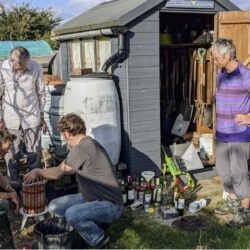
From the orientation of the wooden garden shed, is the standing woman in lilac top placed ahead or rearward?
ahead

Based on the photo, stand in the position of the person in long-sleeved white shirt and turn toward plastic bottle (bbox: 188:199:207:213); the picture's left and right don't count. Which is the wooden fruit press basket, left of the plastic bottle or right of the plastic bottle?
right

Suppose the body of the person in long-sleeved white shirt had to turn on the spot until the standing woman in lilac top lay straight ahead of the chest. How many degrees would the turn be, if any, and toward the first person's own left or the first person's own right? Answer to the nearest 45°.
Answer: approximately 45° to the first person's own left

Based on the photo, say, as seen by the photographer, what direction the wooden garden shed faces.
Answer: facing the viewer and to the right of the viewer

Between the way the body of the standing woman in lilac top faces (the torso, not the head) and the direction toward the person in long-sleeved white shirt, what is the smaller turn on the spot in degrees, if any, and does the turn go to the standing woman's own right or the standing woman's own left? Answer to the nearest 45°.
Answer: approximately 45° to the standing woman's own right

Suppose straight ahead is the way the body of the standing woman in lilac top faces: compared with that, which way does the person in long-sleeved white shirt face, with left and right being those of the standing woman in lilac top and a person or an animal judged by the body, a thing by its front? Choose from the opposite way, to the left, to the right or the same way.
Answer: to the left

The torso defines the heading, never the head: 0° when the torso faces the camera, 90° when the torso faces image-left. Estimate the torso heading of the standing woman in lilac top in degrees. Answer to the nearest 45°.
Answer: approximately 45°

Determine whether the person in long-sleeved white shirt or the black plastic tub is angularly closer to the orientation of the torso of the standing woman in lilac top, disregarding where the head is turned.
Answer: the black plastic tub

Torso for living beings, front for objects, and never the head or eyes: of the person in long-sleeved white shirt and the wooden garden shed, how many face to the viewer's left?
0

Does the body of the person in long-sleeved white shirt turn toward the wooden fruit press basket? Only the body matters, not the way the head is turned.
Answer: yes

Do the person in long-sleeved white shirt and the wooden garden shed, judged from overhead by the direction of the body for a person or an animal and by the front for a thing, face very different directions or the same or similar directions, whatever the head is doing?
same or similar directions

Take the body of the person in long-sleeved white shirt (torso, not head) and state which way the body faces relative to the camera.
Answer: toward the camera

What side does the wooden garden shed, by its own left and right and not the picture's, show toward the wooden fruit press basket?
right

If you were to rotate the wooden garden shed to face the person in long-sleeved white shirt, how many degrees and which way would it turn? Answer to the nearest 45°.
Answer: approximately 90° to its right

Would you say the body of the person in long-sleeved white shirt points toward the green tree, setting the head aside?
no

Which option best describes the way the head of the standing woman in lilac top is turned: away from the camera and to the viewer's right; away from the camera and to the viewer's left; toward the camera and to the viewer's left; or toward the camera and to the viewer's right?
toward the camera and to the viewer's left

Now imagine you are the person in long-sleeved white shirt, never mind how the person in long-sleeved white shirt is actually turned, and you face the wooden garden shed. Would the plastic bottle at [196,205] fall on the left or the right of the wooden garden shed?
right

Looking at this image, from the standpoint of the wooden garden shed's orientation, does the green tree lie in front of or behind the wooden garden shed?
behind

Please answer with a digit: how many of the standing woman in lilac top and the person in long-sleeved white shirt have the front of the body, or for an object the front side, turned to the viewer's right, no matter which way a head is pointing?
0
